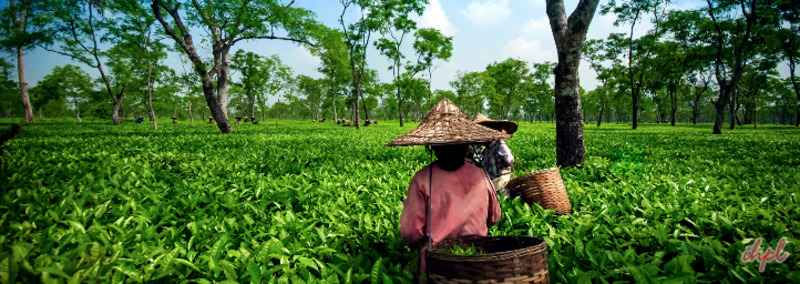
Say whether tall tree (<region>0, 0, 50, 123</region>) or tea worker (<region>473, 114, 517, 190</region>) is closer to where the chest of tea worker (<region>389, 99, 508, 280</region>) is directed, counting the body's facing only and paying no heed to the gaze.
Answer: the tea worker

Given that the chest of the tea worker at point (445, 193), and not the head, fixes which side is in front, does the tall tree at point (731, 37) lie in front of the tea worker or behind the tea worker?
in front

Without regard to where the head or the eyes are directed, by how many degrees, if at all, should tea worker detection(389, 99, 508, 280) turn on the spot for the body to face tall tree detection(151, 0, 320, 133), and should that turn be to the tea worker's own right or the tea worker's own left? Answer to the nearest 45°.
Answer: approximately 45° to the tea worker's own left

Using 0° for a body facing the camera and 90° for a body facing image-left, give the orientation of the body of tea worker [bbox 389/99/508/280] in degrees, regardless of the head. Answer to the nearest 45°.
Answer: approximately 180°

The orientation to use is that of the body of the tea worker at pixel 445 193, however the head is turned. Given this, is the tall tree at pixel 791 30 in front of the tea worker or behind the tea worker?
in front

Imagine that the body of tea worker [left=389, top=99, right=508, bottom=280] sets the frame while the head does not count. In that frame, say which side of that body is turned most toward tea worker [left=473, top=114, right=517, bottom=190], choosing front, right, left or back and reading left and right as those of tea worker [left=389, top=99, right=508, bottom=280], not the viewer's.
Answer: front

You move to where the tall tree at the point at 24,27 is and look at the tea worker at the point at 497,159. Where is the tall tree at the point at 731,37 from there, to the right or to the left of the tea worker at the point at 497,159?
left
